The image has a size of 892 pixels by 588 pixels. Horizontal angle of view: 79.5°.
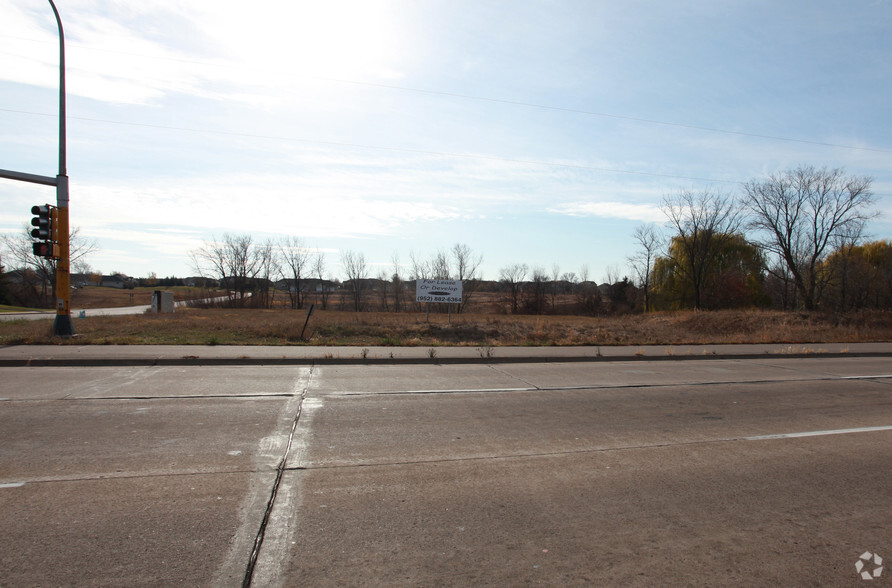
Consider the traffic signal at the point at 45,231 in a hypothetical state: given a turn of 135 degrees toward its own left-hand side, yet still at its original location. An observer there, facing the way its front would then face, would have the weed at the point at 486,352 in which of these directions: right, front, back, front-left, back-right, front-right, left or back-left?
front-right

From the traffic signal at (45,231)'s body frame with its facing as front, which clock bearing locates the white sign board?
The white sign board is roughly at 7 o'clock from the traffic signal.

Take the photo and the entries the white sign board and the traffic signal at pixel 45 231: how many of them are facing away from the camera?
0

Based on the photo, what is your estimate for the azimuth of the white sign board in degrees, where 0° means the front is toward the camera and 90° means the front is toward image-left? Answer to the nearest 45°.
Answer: approximately 0°

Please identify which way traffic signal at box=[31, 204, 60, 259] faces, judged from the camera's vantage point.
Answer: facing the viewer and to the left of the viewer

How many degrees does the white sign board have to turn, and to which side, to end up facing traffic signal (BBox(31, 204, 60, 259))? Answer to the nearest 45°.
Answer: approximately 45° to its right

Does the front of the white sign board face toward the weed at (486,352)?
yes

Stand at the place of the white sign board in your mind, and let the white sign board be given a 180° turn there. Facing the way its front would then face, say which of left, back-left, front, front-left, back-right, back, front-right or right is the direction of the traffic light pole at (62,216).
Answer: back-left
